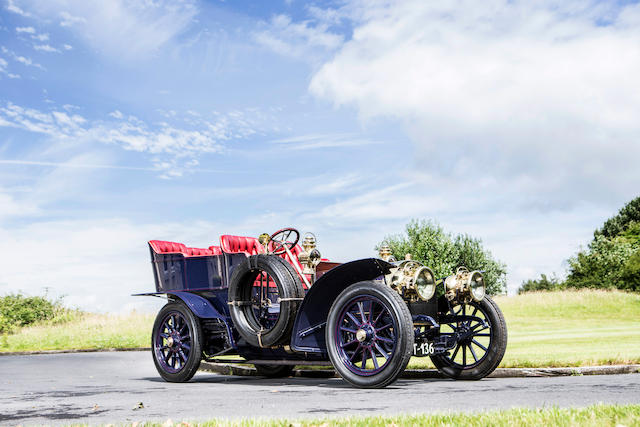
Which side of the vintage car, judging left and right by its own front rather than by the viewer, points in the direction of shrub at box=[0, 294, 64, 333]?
back

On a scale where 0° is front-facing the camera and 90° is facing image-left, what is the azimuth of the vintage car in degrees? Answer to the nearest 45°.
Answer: approximately 315°
